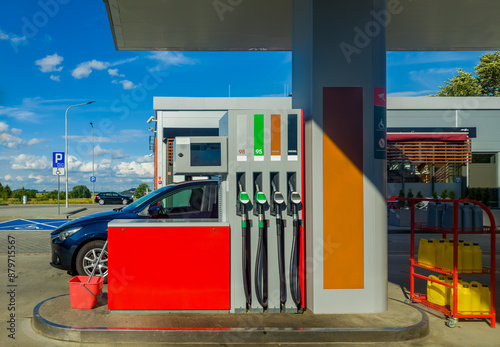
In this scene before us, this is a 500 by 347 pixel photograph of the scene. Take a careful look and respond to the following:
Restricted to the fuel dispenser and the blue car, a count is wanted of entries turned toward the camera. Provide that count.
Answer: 1

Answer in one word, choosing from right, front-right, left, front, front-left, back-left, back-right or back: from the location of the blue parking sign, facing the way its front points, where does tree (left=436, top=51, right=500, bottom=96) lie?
left

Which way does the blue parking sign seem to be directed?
toward the camera

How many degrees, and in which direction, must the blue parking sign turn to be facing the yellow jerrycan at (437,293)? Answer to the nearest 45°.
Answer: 0° — it already faces it

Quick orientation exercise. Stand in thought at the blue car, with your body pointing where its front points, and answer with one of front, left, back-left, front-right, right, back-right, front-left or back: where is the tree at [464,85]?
back-right

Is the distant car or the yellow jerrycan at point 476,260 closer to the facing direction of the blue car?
the distant car

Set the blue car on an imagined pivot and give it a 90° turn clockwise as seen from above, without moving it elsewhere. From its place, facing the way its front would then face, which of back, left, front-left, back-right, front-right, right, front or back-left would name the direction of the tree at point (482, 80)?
front-right

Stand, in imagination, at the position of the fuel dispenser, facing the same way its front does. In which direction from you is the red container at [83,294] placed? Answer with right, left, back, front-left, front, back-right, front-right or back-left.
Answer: right

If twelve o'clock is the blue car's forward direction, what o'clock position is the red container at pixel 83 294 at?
The red container is roughly at 9 o'clock from the blue car.

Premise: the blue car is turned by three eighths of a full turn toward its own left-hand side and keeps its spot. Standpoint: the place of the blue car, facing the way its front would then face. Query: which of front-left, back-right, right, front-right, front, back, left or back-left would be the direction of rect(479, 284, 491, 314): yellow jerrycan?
front

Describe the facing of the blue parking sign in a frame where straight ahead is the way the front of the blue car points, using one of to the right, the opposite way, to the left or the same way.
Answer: to the left

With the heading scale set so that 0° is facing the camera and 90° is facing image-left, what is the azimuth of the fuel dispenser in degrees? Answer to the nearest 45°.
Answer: approximately 0°

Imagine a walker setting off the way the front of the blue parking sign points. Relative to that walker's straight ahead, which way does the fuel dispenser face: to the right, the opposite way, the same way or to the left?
the same way

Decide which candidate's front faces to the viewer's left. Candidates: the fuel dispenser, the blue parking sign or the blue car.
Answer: the blue car

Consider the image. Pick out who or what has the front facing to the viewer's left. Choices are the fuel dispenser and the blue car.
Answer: the blue car

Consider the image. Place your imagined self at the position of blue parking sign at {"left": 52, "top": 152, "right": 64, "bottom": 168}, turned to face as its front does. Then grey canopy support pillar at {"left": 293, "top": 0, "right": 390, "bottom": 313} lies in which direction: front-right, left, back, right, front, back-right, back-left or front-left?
front

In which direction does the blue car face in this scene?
to the viewer's left
